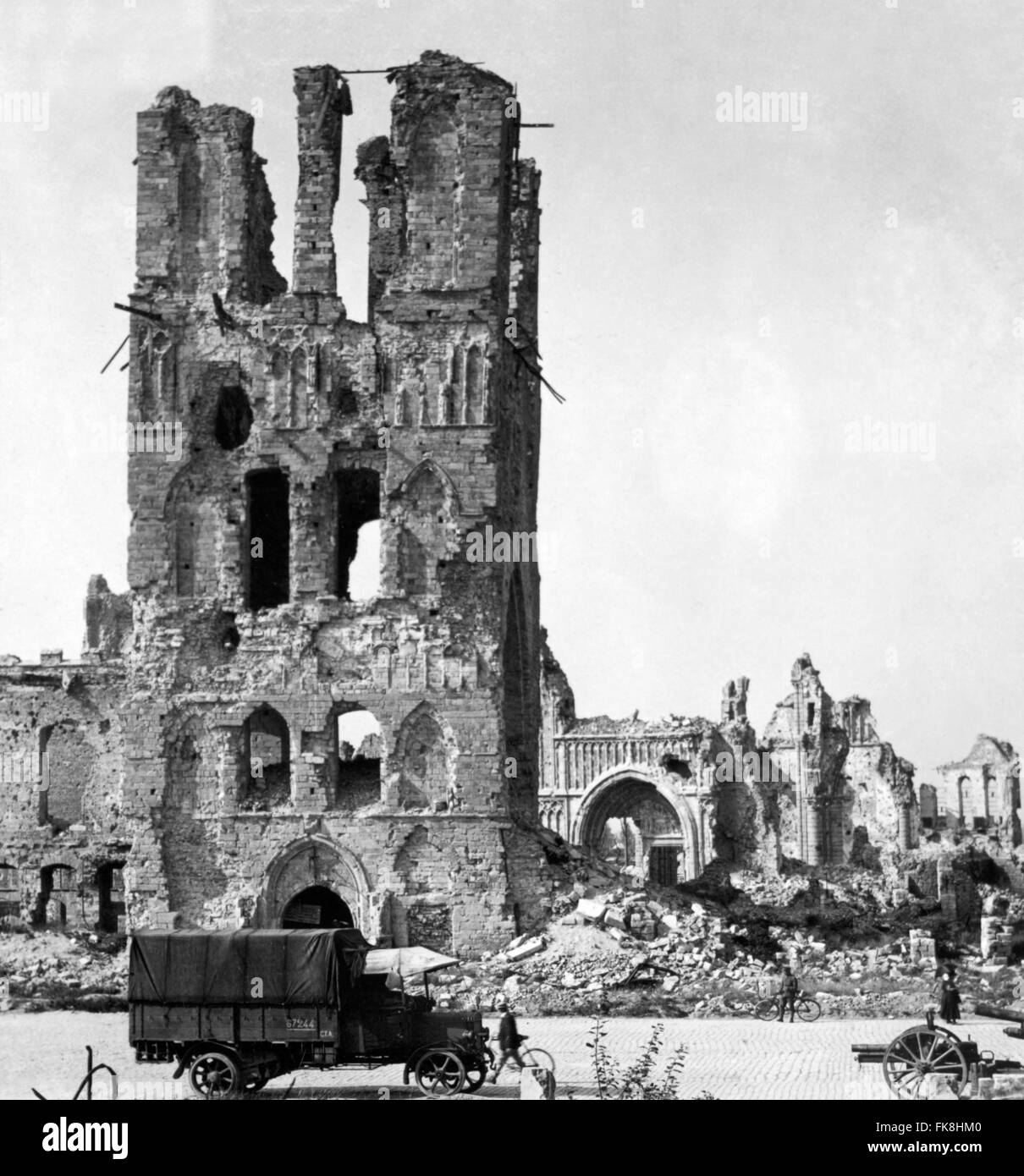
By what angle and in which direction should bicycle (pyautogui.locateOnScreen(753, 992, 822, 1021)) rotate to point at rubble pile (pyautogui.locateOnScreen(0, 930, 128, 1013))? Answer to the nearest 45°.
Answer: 0° — it already faces it

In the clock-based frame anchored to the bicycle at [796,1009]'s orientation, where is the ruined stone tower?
The ruined stone tower is roughly at 1 o'clock from the bicycle.

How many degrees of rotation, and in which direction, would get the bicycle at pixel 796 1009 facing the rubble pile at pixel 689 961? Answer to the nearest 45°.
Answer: approximately 45° to its right

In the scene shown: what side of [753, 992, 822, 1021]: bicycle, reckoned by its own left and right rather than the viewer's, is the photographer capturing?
left
